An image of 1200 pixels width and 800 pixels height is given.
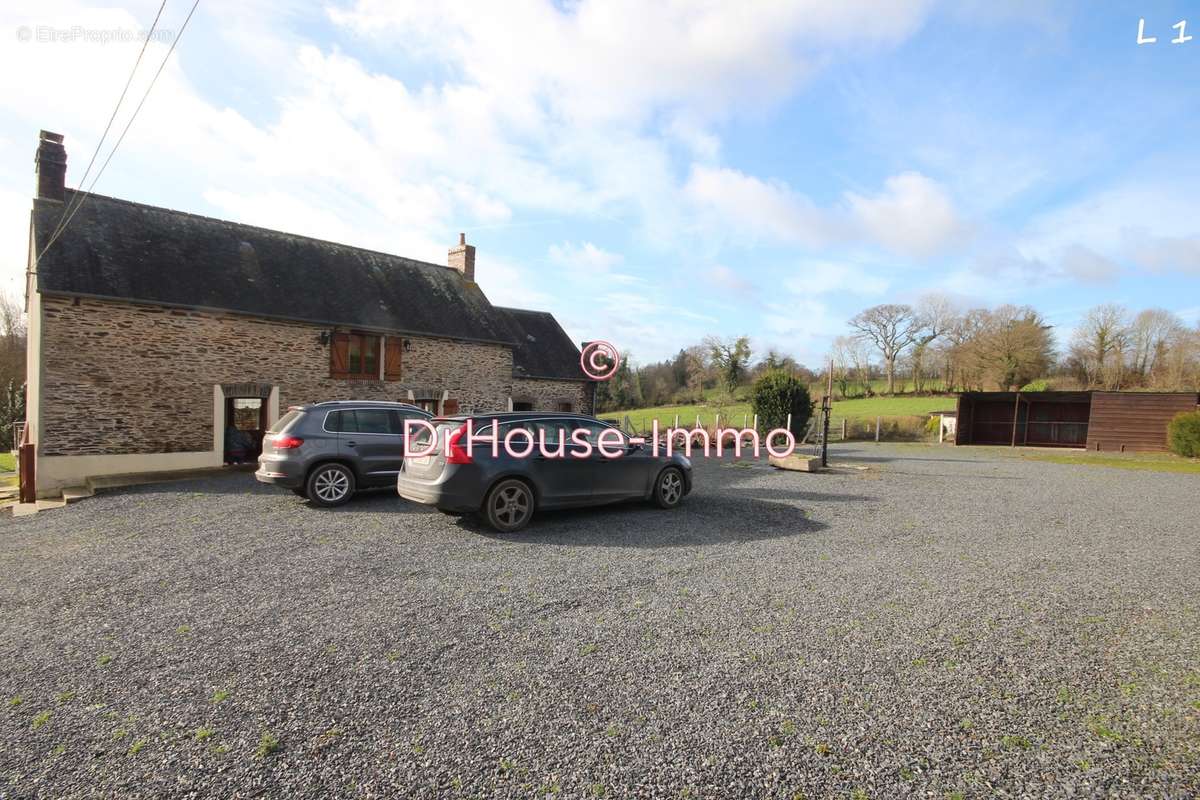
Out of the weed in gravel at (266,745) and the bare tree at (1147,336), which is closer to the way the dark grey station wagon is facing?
the bare tree

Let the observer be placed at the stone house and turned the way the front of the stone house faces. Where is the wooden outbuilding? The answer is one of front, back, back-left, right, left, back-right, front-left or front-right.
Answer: front-left

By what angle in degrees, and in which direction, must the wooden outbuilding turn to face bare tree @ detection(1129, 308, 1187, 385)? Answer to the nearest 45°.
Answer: approximately 180°

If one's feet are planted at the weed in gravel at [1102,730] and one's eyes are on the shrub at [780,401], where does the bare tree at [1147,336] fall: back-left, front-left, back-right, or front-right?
front-right

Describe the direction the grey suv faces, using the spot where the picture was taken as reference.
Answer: facing away from the viewer and to the right of the viewer

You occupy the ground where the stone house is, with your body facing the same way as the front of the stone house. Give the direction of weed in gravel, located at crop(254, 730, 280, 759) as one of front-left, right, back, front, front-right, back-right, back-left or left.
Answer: front-right

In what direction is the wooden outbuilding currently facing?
toward the camera

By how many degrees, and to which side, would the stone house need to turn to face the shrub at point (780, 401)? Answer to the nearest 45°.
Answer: approximately 45° to its left

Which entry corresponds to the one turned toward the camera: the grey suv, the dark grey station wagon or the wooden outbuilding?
the wooden outbuilding

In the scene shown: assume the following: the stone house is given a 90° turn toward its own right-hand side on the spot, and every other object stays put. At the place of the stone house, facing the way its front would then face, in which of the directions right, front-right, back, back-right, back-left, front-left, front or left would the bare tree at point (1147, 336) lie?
back-left

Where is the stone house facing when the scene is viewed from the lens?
facing the viewer and to the right of the viewer

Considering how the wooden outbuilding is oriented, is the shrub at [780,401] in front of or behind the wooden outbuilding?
in front

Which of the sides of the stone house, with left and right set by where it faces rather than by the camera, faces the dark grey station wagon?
front

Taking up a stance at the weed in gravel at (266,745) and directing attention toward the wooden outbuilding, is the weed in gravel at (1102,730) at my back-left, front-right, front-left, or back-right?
front-right

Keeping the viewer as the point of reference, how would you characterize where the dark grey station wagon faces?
facing away from the viewer and to the right of the viewer

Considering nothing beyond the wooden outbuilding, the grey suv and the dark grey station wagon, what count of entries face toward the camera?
1

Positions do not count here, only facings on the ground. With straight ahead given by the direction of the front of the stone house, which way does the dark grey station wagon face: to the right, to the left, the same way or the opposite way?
to the left

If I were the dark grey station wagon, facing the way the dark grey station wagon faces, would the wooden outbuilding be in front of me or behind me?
in front

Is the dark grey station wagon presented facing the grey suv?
no

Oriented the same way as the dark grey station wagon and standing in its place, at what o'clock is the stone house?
The stone house is roughly at 9 o'clock from the dark grey station wagon.

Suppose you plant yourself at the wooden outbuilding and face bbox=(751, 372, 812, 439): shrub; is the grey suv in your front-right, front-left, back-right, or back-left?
front-left
